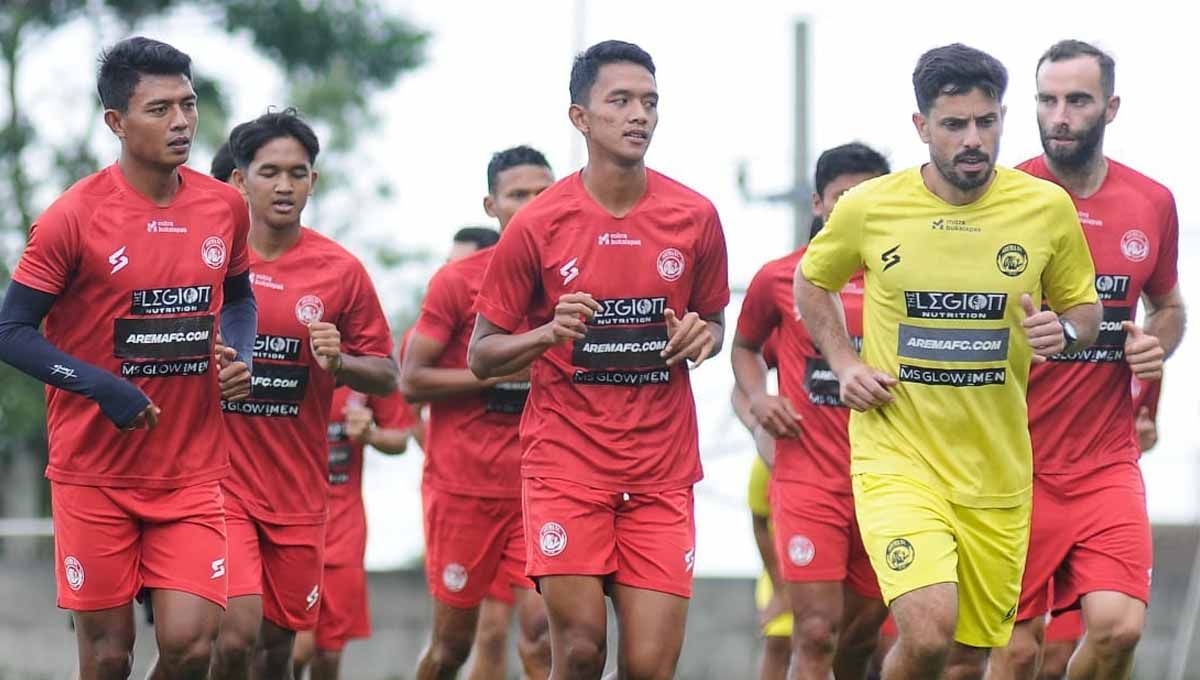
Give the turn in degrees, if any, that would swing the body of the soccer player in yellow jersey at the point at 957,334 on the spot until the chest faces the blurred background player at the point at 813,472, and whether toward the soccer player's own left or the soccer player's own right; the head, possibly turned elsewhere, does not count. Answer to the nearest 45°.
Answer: approximately 135° to the soccer player's own right

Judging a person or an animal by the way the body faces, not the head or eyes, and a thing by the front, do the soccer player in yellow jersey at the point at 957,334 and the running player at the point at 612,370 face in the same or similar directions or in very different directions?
same or similar directions

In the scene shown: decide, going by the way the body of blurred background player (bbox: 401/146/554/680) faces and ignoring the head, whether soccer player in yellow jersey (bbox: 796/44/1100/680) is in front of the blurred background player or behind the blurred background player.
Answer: in front

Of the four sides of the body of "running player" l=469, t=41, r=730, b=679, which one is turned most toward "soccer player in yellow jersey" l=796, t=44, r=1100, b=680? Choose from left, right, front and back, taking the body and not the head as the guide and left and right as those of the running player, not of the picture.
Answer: left

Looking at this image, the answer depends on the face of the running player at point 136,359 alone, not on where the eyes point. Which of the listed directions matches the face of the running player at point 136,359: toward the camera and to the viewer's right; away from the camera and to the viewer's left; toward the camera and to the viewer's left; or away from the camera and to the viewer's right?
toward the camera and to the viewer's right

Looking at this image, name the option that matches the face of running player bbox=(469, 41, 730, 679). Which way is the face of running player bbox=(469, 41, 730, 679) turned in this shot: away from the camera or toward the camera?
toward the camera

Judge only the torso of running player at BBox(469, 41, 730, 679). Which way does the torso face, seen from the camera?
toward the camera

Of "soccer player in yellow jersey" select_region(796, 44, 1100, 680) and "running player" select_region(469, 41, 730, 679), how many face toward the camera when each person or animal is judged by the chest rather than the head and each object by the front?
2

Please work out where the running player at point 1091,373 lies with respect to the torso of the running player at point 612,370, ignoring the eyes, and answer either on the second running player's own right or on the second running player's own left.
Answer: on the second running player's own left

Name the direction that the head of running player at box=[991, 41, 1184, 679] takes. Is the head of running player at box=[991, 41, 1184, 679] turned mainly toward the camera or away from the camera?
toward the camera

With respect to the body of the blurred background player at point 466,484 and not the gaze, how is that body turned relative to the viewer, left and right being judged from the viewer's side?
facing the viewer and to the right of the viewer

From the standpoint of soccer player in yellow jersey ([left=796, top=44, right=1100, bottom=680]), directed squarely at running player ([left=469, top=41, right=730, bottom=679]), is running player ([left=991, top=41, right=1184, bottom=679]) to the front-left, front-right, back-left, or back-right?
back-right

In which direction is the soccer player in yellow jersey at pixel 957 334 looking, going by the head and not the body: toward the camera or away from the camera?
toward the camera

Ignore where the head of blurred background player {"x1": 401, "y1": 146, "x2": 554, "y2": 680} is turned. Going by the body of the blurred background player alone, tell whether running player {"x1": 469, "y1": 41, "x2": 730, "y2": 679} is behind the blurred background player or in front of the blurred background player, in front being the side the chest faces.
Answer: in front

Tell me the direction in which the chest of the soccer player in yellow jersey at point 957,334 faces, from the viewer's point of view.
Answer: toward the camera
